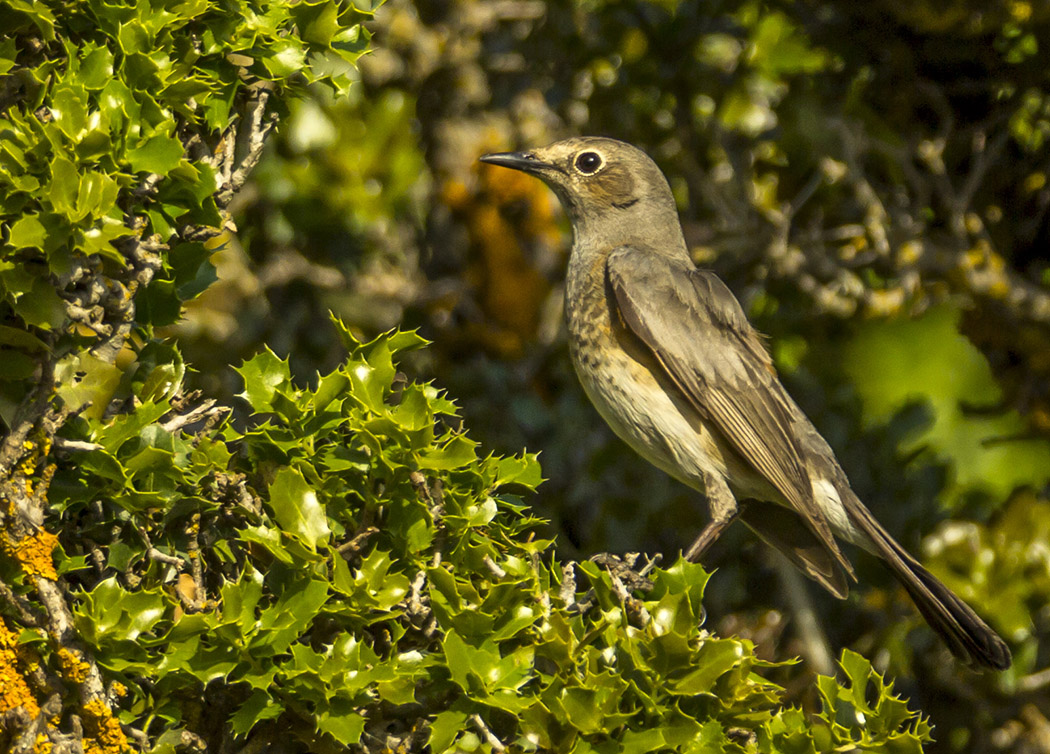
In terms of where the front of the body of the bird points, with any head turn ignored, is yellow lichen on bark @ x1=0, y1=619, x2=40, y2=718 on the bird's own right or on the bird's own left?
on the bird's own left

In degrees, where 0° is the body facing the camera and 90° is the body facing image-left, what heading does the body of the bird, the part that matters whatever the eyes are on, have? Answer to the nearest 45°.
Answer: approximately 90°
